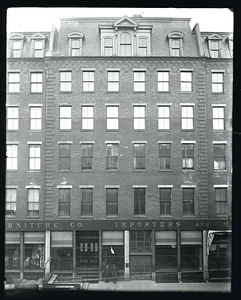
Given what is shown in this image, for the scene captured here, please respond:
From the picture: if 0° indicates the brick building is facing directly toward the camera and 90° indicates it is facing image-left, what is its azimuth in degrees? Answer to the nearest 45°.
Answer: approximately 0°
